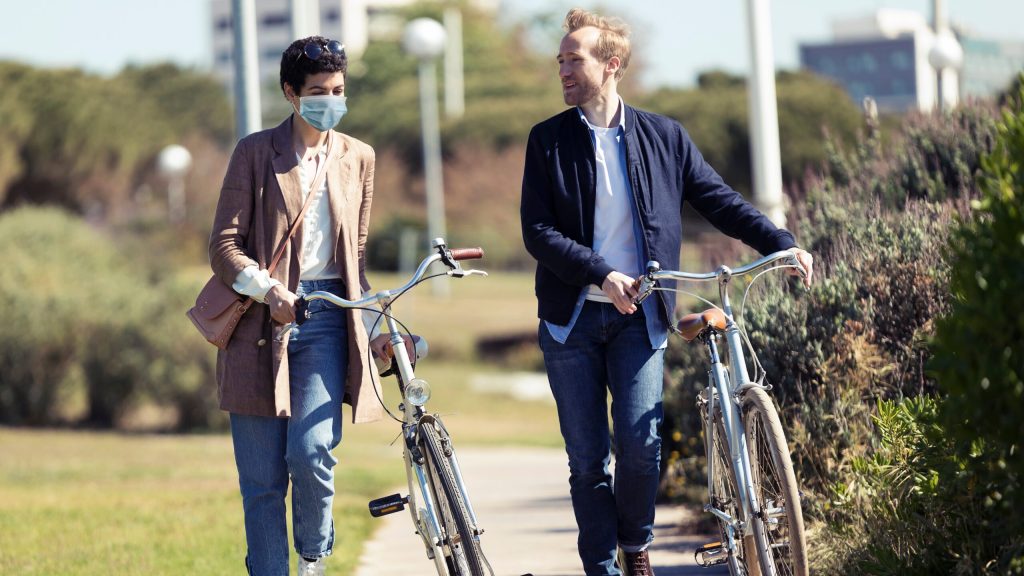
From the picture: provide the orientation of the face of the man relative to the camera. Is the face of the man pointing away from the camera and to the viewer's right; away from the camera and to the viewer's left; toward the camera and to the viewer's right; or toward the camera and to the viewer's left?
toward the camera and to the viewer's left

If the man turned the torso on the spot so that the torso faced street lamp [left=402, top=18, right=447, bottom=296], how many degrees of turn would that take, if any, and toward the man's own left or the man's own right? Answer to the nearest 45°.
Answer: approximately 180°

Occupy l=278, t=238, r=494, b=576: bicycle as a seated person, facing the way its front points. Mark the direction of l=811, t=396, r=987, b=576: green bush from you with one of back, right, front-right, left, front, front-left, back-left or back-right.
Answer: left

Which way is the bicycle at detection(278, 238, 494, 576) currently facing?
toward the camera

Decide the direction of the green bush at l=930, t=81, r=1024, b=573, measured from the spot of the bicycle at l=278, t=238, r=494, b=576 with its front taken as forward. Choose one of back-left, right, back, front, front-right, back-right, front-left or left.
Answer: front-left

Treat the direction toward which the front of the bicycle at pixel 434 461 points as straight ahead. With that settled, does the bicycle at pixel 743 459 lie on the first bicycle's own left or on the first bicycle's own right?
on the first bicycle's own left

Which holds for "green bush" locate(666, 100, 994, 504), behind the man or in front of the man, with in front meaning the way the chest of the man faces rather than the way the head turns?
behind

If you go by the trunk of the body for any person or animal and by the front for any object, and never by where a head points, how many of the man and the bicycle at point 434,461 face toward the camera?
2

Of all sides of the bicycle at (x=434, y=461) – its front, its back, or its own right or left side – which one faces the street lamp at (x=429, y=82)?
back
